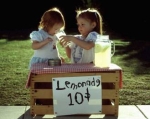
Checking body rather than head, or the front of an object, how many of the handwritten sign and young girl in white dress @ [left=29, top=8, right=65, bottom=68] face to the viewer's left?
0

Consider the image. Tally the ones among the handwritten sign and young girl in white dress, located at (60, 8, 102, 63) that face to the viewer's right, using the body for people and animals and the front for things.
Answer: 0

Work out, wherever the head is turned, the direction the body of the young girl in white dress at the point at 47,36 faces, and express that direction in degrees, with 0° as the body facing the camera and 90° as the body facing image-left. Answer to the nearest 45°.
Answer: approximately 315°

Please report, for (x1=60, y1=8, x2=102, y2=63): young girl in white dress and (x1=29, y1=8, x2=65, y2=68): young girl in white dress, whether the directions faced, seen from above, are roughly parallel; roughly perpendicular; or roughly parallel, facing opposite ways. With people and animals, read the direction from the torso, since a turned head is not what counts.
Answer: roughly perpendicular
